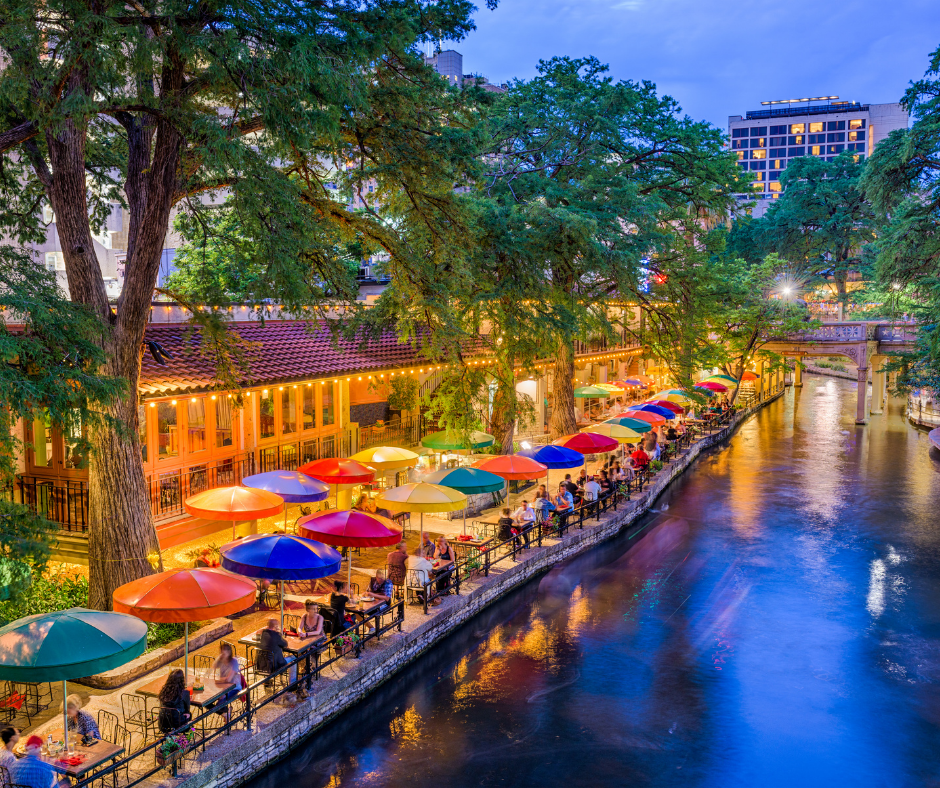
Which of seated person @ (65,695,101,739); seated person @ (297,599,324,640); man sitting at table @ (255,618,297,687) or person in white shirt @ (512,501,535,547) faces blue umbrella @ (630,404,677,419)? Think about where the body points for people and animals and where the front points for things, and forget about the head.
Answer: the man sitting at table

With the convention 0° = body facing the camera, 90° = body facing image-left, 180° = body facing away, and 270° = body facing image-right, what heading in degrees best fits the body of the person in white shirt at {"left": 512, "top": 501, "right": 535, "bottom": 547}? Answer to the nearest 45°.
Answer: approximately 45°

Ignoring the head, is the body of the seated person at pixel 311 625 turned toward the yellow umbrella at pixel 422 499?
no

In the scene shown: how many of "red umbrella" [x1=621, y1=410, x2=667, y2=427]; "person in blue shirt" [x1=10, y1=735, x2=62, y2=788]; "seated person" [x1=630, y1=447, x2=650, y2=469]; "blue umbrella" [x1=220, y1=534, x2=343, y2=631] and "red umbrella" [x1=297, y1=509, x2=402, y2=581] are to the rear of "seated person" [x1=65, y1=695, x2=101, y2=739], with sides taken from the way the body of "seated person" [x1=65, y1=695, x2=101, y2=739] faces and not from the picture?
4

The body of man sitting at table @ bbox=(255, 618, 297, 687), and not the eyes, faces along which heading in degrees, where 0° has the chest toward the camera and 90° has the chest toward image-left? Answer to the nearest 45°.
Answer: approximately 225°

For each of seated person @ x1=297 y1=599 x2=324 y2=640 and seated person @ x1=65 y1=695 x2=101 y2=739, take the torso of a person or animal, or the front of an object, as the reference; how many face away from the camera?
0

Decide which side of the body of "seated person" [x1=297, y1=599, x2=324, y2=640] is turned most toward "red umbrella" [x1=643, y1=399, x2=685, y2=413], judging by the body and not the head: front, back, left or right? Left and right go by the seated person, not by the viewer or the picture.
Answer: back

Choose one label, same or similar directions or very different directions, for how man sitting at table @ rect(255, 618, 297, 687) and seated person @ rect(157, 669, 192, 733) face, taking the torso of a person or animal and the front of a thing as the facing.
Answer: same or similar directions

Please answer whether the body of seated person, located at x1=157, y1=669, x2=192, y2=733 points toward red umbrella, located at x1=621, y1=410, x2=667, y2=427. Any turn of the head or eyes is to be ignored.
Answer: yes
